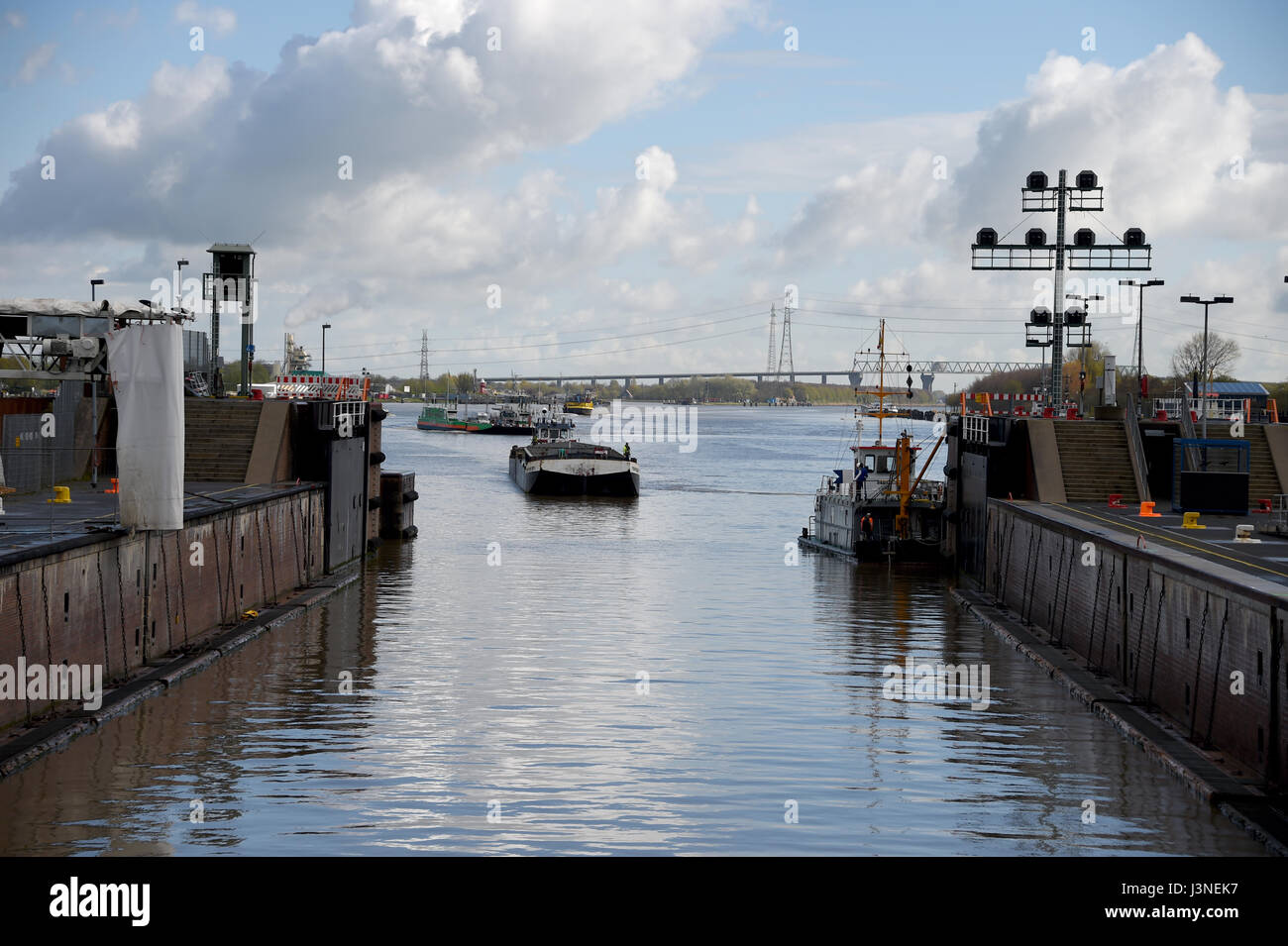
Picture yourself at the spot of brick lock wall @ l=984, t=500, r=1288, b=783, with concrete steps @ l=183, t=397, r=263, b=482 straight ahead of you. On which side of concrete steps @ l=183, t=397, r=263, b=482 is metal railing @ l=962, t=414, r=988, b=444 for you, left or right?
right

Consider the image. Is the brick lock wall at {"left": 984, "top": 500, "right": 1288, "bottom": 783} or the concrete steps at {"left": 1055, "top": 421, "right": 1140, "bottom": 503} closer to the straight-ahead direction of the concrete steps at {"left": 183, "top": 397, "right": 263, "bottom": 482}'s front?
the brick lock wall

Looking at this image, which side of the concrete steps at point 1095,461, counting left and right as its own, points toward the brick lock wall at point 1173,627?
front

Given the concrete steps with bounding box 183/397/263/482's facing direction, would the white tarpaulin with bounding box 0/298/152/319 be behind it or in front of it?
in front

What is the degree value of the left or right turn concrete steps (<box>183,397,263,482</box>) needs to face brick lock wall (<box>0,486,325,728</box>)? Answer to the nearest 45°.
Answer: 0° — it already faces it

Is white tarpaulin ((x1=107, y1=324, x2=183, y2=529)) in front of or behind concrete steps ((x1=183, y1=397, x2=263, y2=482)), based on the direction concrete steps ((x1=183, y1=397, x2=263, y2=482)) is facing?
in front

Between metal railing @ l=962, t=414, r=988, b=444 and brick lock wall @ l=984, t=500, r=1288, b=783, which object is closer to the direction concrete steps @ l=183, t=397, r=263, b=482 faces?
the brick lock wall

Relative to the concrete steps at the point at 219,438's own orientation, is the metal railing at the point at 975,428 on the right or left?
on its left

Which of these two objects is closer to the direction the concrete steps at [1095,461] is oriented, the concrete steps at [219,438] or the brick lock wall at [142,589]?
the brick lock wall

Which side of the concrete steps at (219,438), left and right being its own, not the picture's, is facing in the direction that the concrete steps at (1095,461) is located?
left

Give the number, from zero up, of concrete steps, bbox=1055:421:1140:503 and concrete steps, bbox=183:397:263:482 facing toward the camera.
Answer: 2

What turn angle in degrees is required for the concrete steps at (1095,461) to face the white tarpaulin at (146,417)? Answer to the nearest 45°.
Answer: approximately 45° to its right

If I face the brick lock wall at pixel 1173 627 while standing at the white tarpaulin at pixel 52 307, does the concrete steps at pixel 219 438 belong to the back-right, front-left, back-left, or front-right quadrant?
back-left

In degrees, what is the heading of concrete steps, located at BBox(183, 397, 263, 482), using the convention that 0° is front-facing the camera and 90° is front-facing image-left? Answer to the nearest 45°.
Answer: approximately 0°

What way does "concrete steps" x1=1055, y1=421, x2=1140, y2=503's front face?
toward the camera
